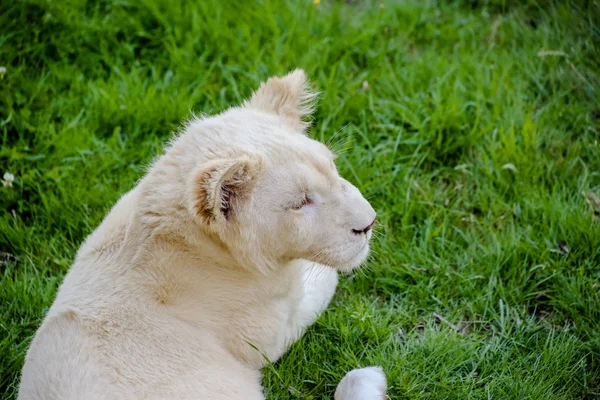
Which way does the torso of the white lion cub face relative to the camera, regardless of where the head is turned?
to the viewer's right
